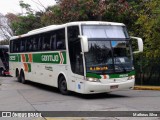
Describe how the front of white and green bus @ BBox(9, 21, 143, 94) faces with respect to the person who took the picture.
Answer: facing the viewer and to the right of the viewer

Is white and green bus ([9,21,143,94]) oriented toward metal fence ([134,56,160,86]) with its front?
no
